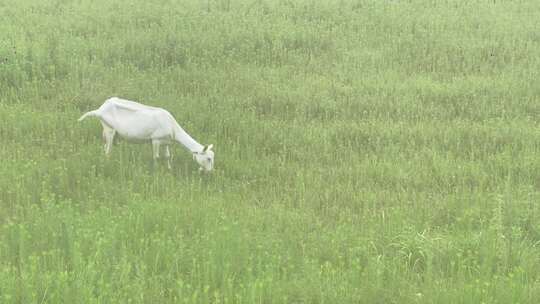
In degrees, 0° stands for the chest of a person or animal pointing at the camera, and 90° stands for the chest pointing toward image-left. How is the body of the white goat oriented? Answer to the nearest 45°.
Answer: approximately 270°
